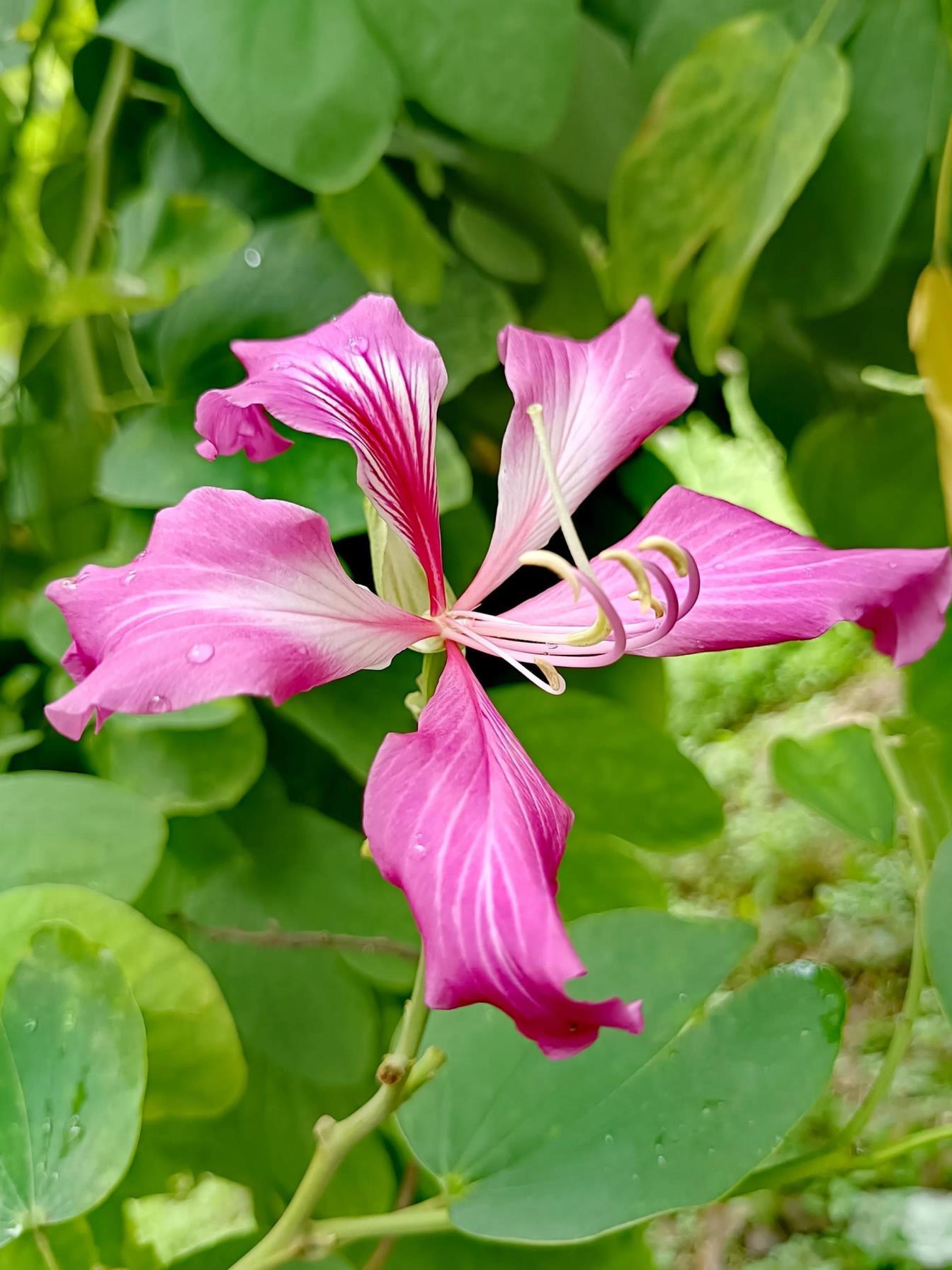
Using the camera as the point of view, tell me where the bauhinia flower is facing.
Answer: facing the viewer
